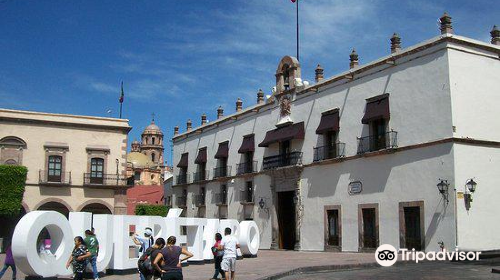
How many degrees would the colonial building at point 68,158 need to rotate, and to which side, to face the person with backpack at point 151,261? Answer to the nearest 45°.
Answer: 0° — it already faces them

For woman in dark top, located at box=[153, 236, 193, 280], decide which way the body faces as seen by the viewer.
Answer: away from the camera

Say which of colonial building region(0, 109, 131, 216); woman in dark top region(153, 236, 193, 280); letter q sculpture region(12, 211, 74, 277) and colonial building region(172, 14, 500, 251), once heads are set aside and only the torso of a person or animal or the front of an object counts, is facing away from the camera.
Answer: the woman in dark top

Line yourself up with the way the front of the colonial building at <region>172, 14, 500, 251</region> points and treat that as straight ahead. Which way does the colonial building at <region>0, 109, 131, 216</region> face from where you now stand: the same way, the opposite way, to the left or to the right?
to the left

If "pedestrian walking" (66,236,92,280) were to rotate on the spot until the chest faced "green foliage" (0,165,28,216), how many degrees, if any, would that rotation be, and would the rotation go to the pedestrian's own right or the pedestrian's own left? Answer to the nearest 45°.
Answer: approximately 90° to the pedestrian's own right

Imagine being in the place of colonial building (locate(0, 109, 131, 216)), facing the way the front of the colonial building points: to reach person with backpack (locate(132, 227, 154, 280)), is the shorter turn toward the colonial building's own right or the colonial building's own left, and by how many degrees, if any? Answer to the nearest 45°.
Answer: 0° — it already faces them

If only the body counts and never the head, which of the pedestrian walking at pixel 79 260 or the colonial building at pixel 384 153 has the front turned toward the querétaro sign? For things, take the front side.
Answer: the colonial building

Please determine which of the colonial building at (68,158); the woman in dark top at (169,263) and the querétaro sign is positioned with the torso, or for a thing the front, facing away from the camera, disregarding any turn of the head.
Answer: the woman in dark top

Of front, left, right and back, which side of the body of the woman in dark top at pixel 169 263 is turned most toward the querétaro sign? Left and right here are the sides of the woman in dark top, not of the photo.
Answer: front

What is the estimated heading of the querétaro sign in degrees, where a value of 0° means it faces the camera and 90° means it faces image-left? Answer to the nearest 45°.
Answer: approximately 315°

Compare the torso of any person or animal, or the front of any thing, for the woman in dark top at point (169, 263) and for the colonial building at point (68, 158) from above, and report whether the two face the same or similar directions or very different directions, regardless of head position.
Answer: very different directions

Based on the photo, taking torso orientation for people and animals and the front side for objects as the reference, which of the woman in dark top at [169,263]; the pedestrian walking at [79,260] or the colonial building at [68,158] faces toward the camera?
the colonial building

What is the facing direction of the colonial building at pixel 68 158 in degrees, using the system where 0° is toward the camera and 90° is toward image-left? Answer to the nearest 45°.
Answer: approximately 0°

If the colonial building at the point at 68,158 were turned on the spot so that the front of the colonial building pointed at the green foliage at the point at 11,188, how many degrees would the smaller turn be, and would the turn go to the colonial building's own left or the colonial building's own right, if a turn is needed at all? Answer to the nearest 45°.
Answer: approximately 45° to the colonial building's own right

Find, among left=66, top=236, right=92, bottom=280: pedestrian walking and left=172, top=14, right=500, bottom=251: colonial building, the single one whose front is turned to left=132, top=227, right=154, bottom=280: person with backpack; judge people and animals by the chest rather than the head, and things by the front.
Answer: the colonial building
